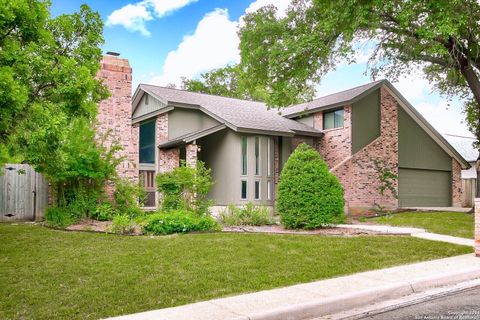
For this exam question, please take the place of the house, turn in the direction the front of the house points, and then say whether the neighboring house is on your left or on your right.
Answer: on your left

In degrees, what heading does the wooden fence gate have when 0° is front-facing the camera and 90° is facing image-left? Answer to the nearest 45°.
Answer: approximately 0°

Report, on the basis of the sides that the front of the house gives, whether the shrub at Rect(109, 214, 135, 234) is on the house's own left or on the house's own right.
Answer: on the house's own right

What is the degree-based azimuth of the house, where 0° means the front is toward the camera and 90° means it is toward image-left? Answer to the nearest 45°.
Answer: approximately 315°

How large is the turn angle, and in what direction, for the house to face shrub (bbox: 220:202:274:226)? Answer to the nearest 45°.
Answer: approximately 45° to its right

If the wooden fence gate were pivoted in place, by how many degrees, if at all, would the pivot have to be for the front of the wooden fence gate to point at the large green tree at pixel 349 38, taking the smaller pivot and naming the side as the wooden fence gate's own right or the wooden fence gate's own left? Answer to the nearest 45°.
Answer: approximately 90° to the wooden fence gate's own left

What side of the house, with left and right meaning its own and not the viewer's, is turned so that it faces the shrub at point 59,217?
right

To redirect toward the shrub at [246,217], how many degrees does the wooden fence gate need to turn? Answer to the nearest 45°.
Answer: approximately 45° to its left

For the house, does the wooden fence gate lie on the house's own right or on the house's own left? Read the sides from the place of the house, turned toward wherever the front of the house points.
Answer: on the house's own right
